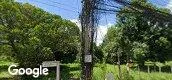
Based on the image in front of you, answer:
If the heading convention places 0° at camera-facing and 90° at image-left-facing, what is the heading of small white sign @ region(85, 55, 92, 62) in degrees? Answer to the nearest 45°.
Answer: approximately 0°

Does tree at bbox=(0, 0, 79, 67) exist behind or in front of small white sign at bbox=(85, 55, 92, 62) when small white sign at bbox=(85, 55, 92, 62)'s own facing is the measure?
behind

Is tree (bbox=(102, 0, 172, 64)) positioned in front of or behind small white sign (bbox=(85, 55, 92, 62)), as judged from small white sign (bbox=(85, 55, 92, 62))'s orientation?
behind
